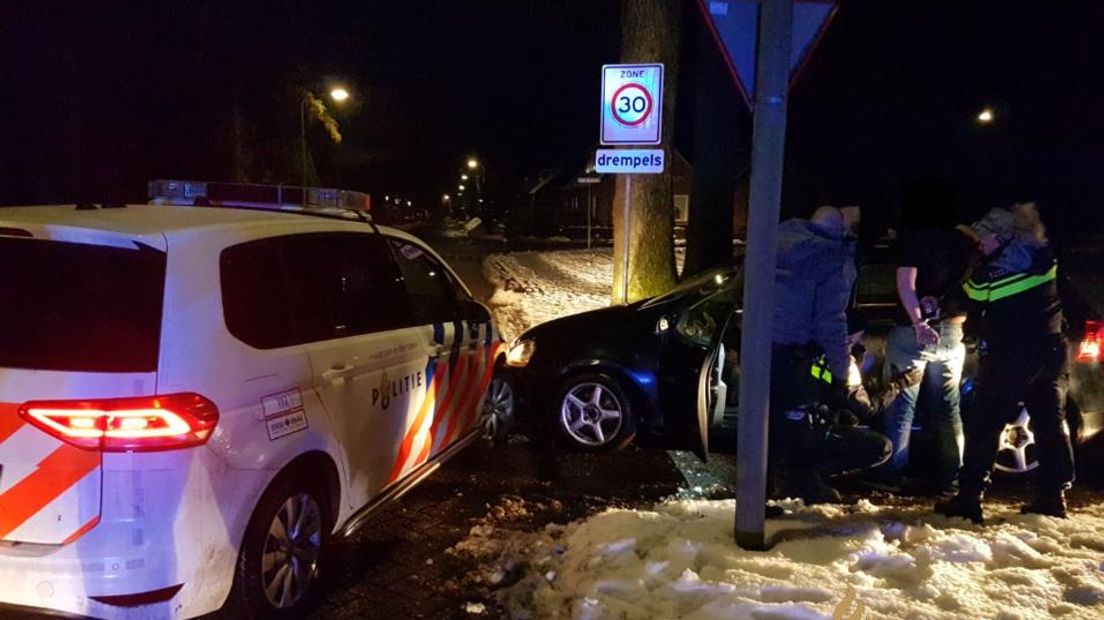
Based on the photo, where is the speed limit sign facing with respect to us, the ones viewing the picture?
facing the viewer

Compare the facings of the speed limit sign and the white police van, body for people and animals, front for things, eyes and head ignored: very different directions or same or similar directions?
very different directions

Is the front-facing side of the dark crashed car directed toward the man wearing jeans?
no

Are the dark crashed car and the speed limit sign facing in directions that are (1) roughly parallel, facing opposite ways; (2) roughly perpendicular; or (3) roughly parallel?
roughly perpendicular

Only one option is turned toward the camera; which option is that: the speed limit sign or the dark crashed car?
the speed limit sign

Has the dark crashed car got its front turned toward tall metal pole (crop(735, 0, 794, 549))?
no

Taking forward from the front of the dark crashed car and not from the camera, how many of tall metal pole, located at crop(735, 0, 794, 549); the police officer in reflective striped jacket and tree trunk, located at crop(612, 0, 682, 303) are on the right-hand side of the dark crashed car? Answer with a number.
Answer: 1

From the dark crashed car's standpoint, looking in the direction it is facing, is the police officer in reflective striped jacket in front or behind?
behind

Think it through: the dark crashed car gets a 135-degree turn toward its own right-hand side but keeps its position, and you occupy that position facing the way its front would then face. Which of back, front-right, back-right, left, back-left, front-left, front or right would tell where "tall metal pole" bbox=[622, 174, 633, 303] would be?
front-left

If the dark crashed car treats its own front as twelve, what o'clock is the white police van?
The white police van is roughly at 10 o'clock from the dark crashed car.

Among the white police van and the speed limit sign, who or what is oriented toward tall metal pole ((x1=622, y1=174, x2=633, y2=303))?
the white police van

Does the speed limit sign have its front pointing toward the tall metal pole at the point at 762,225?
yes

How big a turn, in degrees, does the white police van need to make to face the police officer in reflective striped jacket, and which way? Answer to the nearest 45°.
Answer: approximately 45° to its right

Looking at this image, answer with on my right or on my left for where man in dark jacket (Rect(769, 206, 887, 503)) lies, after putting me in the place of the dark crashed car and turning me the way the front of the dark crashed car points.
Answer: on my left

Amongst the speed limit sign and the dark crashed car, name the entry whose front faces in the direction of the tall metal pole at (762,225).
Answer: the speed limit sign

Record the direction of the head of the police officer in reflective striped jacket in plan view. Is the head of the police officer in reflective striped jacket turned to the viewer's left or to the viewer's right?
to the viewer's left

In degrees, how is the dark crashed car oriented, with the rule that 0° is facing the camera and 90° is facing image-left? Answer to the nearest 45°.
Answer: approximately 90°

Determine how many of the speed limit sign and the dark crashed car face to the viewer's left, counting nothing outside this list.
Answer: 1
